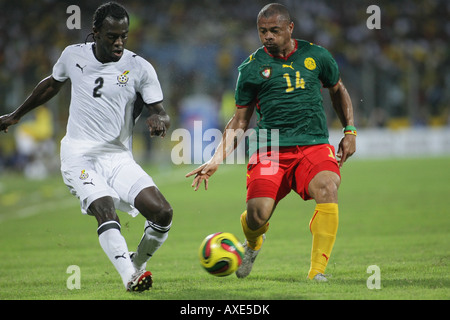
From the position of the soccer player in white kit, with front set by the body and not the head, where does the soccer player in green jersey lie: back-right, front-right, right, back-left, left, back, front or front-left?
left

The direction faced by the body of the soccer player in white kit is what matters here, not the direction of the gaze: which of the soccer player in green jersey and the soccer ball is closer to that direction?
the soccer ball

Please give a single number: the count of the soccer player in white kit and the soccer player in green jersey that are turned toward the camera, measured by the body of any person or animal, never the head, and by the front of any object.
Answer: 2

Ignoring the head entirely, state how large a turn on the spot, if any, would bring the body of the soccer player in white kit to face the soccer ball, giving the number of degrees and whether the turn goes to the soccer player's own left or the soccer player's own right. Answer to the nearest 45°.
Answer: approximately 45° to the soccer player's own left

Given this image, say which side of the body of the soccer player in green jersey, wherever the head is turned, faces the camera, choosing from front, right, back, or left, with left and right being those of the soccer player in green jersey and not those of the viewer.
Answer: front

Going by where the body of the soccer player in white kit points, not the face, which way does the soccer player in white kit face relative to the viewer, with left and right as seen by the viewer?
facing the viewer

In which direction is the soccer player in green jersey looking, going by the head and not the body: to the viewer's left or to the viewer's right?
to the viewer's left
